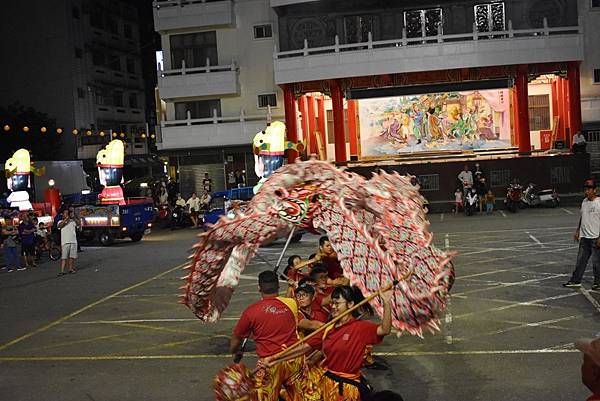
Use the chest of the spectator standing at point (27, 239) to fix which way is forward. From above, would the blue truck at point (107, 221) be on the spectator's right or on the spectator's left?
on the spectator's left

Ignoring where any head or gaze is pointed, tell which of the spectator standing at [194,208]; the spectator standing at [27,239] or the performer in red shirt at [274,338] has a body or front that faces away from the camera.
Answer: the performer in red shirt

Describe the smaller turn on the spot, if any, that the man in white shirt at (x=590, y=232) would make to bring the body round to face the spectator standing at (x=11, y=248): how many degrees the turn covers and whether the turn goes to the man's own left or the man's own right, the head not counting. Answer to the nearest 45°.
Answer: approximately 45° to the man's own right

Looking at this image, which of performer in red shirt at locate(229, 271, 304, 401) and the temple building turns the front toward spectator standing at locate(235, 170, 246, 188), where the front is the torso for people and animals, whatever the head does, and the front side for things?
the performer in red shirt

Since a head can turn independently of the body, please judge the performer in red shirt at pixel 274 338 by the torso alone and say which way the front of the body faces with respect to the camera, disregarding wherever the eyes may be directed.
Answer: away from the camera

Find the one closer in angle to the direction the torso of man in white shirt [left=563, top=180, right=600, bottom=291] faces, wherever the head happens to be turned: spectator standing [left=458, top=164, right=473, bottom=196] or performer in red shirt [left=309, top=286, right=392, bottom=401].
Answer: the performer in red shirt

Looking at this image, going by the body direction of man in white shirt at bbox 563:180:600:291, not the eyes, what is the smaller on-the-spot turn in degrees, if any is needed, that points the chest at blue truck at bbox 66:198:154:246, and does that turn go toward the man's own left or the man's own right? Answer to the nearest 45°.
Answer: approximately 90° to the man's own right

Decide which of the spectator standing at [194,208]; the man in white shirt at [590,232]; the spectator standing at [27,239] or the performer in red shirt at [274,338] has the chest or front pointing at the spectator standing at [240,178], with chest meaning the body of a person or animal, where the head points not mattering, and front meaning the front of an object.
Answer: the performer in red shirt

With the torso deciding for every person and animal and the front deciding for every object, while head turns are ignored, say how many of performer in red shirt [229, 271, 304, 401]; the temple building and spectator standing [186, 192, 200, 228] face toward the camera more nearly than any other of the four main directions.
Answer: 2

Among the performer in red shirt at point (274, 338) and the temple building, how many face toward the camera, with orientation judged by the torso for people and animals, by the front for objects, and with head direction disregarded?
1

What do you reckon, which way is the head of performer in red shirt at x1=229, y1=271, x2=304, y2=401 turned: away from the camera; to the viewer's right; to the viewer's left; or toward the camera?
away from the camera
